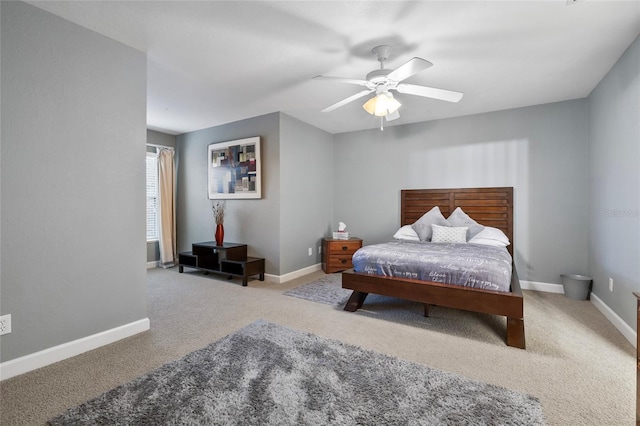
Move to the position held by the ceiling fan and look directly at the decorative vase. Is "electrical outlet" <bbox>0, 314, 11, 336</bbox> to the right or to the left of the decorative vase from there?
left

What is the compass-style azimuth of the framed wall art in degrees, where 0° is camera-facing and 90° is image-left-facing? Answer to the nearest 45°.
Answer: approximately 45°

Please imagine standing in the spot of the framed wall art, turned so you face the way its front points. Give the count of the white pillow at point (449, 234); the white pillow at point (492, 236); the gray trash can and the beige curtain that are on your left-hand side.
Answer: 3

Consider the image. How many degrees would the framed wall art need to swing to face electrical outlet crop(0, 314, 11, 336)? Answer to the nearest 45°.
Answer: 0° — it already faces it

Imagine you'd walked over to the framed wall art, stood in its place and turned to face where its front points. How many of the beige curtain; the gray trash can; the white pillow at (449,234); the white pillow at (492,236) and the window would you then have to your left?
3

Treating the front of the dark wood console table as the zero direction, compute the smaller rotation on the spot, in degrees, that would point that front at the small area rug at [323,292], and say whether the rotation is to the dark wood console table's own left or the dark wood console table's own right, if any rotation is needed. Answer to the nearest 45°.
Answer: approximately 90° to the dark wood console table's own left

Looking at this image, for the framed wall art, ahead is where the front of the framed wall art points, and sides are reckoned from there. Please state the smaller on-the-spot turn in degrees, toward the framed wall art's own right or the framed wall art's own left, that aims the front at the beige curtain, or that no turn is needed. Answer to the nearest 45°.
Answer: approximately 90° to the framed wall art's own right

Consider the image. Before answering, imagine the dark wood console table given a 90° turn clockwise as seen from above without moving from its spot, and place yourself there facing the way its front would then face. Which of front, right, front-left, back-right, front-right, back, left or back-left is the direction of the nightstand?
back-right

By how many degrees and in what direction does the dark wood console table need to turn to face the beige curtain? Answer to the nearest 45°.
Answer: approximately 90° to its right

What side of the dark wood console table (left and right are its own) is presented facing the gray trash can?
left

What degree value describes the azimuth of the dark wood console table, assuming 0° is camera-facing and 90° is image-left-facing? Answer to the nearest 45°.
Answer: approximately 45°

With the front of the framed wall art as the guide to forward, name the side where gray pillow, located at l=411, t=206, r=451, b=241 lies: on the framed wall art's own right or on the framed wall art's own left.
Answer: on the framed wall art's own left

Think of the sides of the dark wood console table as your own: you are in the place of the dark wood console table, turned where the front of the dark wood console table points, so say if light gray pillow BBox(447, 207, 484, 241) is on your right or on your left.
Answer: on your left

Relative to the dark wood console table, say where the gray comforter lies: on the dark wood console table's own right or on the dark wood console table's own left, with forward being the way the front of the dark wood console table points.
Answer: on the dark wood console table's own left
